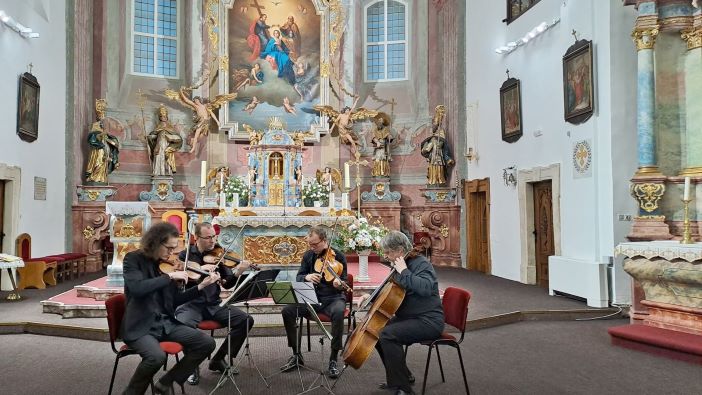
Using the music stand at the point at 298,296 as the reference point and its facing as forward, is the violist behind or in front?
in front

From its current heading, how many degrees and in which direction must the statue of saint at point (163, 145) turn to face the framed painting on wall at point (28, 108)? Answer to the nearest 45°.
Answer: approximately 45° to its right

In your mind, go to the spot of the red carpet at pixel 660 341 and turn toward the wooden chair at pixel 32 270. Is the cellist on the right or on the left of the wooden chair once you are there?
left

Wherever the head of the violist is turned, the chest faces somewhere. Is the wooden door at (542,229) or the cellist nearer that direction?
the cellist

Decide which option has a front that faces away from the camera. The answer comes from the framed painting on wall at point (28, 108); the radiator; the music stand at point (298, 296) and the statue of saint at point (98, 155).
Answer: the music stand

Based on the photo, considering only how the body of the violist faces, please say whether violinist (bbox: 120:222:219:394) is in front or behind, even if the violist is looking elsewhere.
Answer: in front

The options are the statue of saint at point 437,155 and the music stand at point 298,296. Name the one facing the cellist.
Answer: the statue of saint

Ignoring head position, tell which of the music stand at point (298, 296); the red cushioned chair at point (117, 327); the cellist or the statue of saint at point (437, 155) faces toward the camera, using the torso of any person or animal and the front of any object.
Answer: the statue of saint

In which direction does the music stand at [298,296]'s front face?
away from the camera

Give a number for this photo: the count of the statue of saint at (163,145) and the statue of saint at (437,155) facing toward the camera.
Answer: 2

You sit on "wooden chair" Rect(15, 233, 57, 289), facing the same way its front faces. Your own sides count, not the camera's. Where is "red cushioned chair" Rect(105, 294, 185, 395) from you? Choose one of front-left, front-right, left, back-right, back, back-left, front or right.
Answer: front-right

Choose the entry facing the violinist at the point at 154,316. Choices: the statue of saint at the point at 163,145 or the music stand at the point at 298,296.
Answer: the statue of saint
